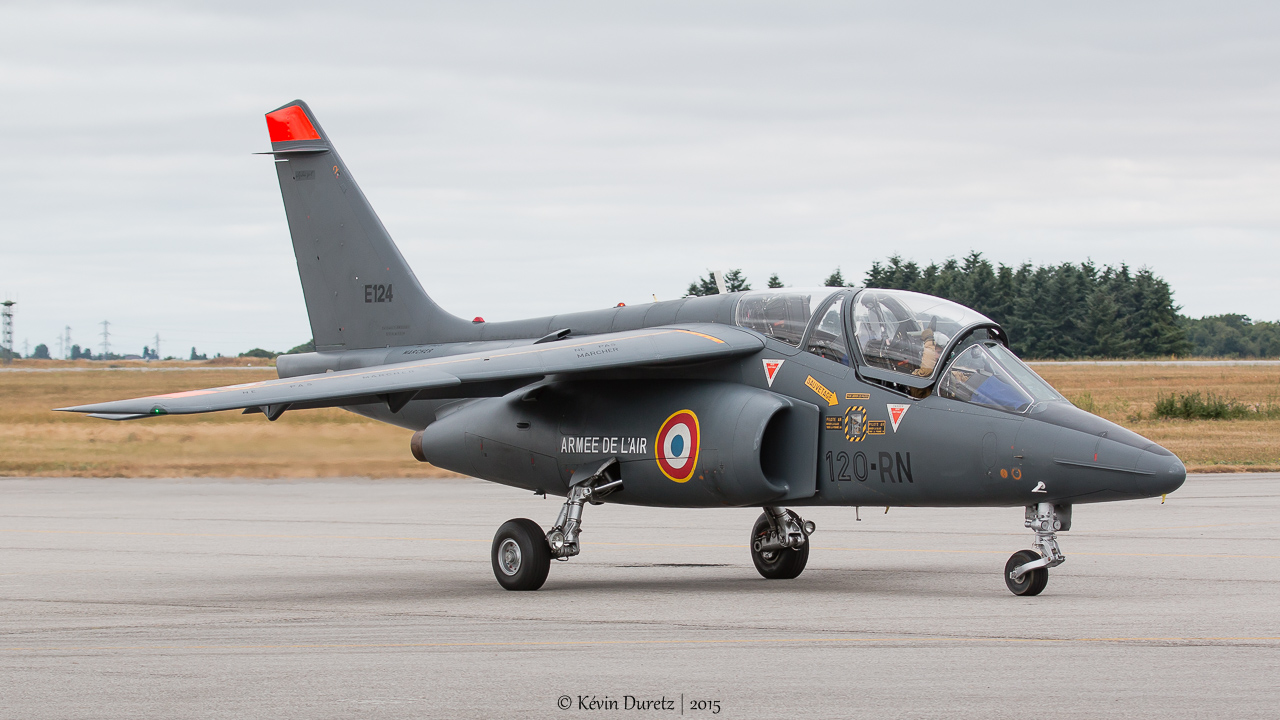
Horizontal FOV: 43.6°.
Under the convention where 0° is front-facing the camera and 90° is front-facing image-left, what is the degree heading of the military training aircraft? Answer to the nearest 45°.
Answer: approximately 315°
